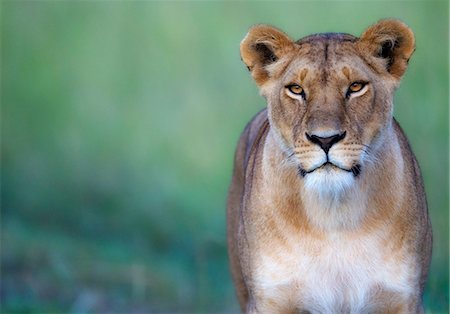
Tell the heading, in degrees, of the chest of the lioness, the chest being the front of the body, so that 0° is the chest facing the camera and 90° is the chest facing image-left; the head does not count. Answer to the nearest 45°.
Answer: approximately 0°
